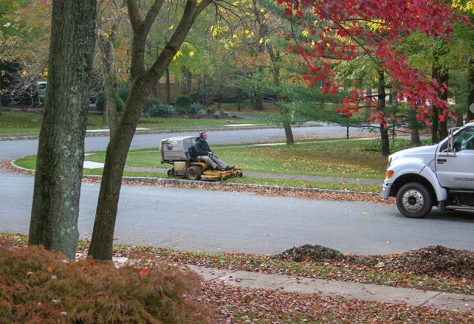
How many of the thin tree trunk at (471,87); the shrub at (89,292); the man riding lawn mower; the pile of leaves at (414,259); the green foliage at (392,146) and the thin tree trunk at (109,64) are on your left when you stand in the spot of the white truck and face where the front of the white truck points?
2

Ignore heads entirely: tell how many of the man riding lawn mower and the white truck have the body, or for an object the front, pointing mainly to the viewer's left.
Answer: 1

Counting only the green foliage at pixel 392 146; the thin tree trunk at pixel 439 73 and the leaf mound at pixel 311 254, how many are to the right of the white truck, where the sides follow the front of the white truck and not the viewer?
2

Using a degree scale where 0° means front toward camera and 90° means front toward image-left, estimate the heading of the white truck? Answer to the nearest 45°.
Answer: approximately 90°

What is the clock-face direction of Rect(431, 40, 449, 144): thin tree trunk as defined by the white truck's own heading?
The thin tree trunk is roughly at 3 o'clock from the white truck.

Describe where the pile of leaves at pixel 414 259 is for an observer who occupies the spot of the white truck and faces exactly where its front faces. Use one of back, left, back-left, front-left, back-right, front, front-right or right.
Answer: left

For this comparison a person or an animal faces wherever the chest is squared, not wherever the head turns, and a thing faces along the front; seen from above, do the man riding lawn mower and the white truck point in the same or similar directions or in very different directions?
very different directions

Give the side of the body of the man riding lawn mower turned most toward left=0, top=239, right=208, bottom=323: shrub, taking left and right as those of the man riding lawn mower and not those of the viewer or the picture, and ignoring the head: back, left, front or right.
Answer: right

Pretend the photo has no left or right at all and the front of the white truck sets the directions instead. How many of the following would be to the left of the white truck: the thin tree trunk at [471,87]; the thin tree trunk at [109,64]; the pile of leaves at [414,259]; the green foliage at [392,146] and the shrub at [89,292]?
2

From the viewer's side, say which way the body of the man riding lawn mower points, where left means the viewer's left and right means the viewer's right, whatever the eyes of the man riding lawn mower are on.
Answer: facing to the right of the viewer

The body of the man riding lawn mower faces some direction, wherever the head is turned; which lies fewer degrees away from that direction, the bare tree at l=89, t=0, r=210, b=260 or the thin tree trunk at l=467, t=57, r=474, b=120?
the thin tree trunk

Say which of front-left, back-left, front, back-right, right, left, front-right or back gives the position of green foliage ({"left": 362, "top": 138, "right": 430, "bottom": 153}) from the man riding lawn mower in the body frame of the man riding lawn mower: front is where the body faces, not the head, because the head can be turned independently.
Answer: front-left

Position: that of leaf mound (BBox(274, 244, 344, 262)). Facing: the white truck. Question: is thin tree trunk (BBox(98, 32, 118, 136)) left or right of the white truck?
left

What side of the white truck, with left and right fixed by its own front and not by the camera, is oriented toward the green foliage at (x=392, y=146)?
right
